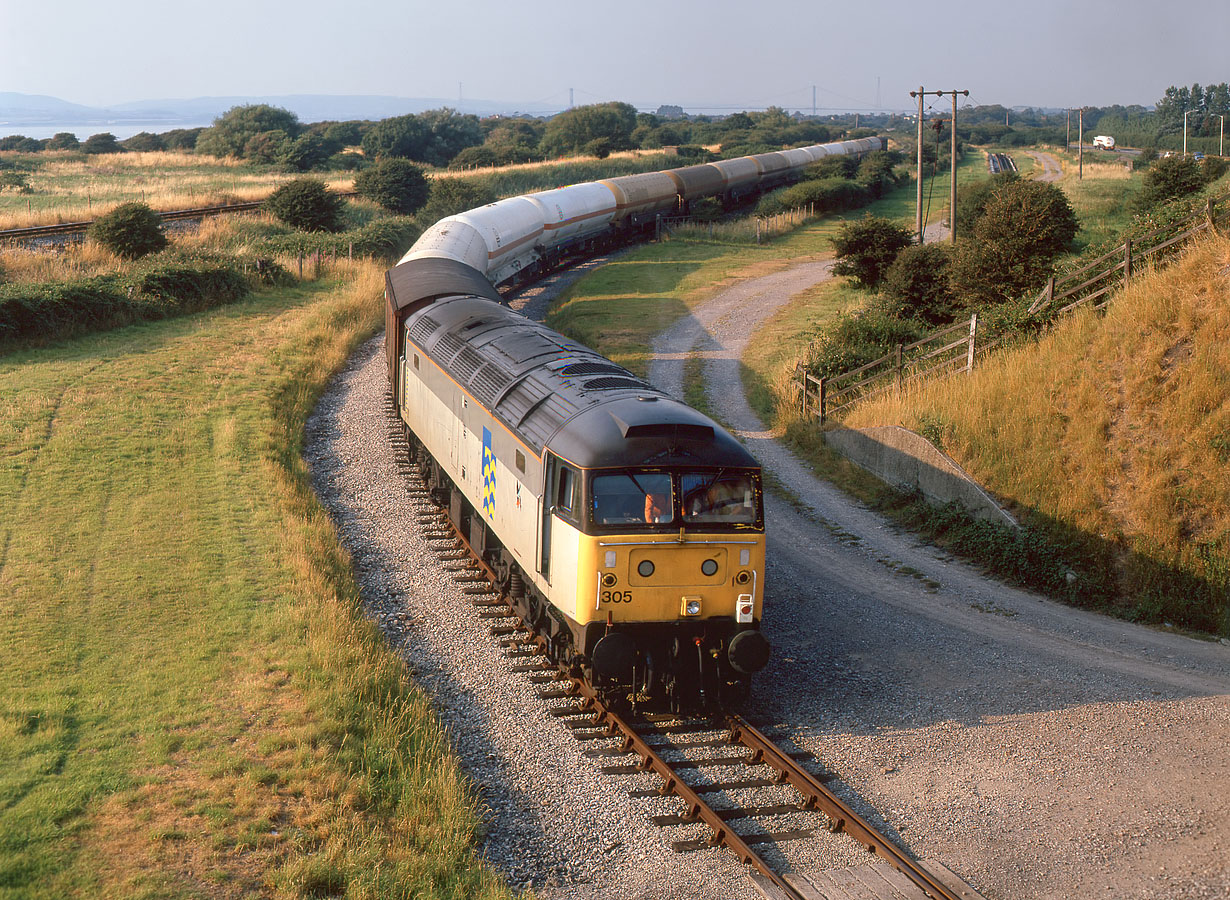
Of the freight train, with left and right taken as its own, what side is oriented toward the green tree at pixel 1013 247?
left

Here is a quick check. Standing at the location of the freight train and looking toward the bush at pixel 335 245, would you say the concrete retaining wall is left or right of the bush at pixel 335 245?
right

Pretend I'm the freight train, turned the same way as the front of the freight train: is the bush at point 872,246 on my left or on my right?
on my left

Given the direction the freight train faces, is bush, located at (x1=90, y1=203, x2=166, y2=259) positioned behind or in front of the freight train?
behind

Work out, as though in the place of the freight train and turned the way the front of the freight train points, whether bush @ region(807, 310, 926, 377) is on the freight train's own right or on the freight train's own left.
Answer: on the freight train's own left

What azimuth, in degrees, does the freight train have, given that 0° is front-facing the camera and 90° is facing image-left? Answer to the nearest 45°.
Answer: approximately 315°

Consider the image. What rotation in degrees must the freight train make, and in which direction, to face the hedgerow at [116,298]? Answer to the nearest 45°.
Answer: approximately 180°

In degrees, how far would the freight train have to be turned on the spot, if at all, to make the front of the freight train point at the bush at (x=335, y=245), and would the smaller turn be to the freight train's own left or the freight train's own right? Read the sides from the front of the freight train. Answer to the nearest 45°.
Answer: approximately 135° to the freight train's own left
